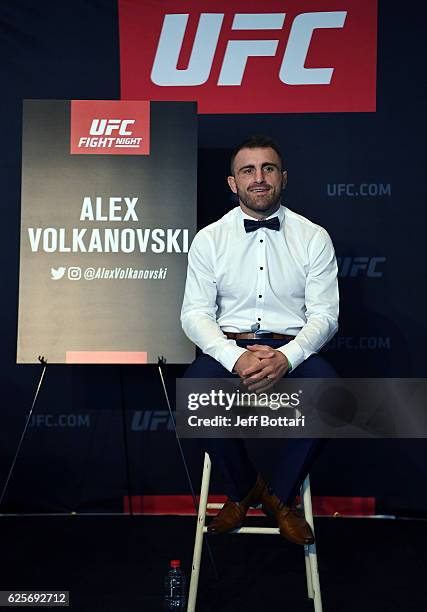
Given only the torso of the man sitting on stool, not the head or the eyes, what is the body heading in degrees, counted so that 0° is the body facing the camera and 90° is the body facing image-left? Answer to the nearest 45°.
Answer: approximately 0°
